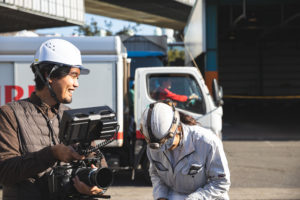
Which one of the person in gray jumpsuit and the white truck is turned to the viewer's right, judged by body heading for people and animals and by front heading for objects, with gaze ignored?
the white truck

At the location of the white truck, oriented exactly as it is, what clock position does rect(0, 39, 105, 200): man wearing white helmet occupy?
The man wearing white helmet is roughly at 3 o'clock from the white truck.

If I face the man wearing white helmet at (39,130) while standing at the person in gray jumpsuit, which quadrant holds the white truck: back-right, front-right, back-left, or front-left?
back-right

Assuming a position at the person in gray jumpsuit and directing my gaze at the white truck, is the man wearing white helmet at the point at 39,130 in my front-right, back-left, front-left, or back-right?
back-left

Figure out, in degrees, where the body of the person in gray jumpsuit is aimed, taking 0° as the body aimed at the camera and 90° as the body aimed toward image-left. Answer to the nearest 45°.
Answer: approximately 45°

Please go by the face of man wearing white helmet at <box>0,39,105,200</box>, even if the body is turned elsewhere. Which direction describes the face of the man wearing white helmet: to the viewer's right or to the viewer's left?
to the viewer's right

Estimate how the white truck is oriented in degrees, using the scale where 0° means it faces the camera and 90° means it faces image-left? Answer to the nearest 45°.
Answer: approximately 270°

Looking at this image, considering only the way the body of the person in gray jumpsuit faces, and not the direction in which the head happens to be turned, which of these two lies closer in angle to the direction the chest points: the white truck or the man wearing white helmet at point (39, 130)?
the man wearing white helmet

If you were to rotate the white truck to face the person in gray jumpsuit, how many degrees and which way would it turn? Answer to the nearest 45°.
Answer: approximately 90° to its right

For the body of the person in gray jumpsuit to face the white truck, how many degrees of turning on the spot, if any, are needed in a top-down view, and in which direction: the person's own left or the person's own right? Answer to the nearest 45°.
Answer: approximately 135° to the person's own right

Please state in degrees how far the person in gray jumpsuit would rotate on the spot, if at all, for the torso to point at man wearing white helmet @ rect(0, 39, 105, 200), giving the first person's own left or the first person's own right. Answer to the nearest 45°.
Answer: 0° — they already face them
